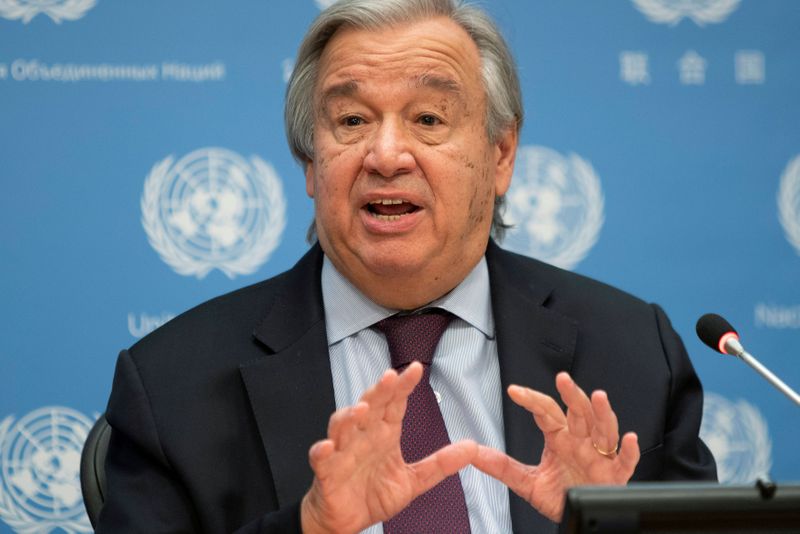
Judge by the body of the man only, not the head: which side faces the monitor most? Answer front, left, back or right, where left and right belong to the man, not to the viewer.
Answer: front

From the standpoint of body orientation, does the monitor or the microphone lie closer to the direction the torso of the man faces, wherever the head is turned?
the monitor

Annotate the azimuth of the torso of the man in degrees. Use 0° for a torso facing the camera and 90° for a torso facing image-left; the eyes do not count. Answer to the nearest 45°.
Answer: approximately 0°

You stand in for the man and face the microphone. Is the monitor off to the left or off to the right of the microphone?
right

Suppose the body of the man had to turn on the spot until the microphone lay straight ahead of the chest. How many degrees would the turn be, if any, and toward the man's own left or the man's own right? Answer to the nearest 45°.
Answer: approximately 45° to the man's own left
